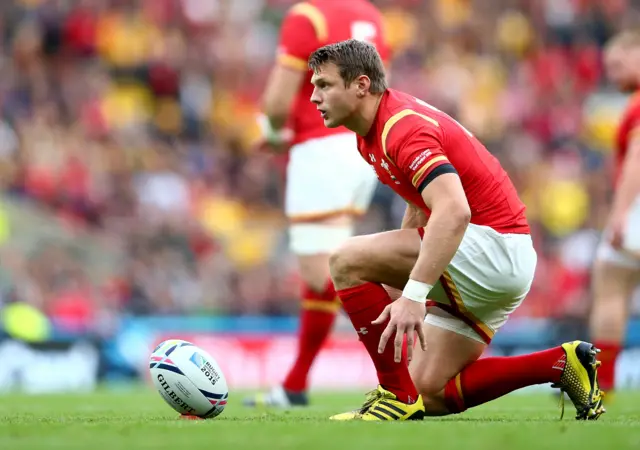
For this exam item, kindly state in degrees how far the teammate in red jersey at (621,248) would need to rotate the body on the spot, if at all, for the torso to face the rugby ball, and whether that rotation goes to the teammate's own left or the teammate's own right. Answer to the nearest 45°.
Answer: approximately 45° to the teammate's own left

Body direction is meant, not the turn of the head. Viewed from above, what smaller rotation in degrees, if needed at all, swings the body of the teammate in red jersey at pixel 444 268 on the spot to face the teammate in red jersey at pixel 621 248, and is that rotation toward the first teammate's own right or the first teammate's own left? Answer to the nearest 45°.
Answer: approximately 135° to the first teammate's own right

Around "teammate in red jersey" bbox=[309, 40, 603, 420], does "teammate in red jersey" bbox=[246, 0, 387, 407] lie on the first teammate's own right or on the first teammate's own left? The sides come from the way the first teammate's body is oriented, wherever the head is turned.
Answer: on the first teammate's own right

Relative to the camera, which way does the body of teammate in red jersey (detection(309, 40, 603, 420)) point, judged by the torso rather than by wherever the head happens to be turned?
to the viewer's left

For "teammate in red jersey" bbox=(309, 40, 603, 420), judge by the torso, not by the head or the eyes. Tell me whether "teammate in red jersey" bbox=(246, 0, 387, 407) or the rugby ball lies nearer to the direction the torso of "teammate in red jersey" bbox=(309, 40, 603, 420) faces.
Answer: the rugby ball

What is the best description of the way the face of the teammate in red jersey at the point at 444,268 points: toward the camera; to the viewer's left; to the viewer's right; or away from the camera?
to the viewer's left
